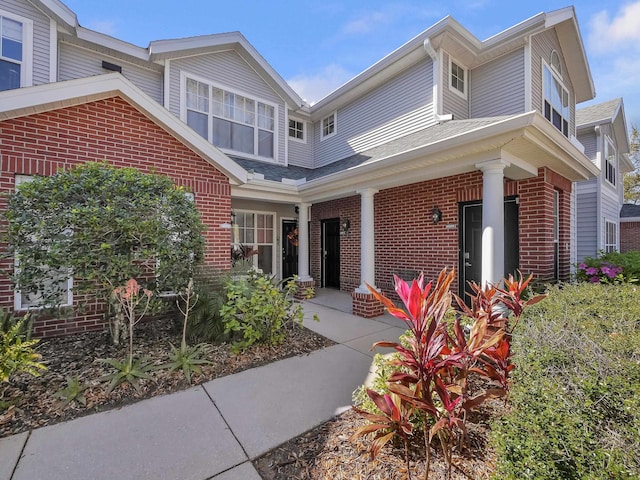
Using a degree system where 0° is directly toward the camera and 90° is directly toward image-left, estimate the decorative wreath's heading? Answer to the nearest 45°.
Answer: approximately 0°

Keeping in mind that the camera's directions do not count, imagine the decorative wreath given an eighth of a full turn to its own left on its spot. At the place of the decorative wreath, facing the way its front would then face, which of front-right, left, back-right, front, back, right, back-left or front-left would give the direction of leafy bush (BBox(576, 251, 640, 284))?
front

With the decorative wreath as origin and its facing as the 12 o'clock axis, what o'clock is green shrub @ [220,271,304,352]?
The green shrub is roughly at 12 o'clock from the decorative wreath.

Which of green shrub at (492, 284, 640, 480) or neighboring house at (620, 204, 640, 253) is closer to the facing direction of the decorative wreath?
the green shrub

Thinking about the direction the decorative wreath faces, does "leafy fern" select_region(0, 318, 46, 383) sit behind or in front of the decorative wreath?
in front

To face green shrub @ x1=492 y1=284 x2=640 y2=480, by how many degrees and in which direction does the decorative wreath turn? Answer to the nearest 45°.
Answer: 0° — it already faces it

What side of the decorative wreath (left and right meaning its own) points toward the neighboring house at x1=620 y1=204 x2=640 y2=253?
left

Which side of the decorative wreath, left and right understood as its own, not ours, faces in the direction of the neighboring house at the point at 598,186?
left

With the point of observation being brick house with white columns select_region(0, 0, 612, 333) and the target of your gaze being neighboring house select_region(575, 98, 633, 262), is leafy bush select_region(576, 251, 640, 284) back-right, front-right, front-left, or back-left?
front-right
